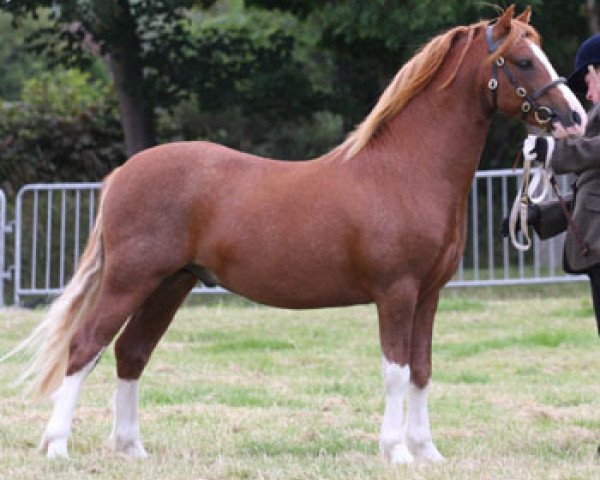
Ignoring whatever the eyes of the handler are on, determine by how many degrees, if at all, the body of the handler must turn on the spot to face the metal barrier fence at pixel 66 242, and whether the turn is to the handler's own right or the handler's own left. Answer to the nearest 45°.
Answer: approximately 45° to the handler's own right

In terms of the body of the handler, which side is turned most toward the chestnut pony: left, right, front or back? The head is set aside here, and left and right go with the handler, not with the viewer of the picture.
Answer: front

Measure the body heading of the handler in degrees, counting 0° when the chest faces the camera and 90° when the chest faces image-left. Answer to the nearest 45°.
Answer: approximately 90°

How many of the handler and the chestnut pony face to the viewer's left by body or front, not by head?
1

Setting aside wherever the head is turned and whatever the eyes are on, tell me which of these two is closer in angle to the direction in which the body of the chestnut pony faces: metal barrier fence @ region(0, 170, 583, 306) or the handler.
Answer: the handler

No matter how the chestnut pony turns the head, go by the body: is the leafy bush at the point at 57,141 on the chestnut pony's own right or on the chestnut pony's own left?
on the chestnut pony's own left

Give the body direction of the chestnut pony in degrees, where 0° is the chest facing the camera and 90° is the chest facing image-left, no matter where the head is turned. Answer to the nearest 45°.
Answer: approximately 270°

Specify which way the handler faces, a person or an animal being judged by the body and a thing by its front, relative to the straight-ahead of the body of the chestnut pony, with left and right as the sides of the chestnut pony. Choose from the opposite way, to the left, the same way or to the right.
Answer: the opposite way

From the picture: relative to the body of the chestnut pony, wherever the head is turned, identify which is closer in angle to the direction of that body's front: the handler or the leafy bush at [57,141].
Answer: the handler
